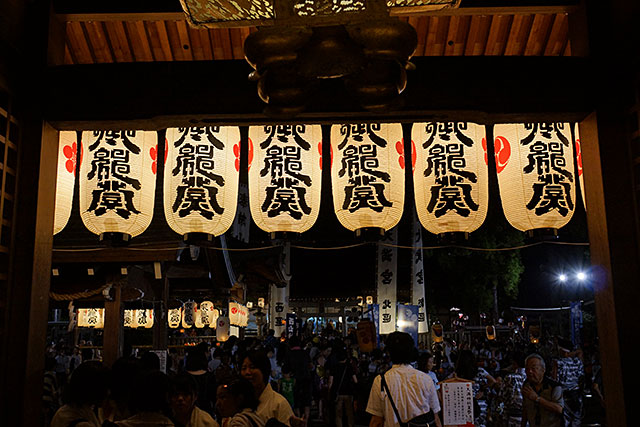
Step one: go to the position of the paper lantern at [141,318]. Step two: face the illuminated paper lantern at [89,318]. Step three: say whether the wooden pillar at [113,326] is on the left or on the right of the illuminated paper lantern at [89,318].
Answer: left

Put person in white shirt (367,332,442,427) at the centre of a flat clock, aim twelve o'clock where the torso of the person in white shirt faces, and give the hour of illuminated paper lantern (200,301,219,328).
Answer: The illuminated paper lantern is roughly at 11 o'clock from the person in white shirt.

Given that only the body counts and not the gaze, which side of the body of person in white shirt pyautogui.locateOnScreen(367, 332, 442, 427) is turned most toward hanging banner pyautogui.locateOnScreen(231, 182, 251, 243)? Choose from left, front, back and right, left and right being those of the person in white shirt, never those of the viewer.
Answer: front

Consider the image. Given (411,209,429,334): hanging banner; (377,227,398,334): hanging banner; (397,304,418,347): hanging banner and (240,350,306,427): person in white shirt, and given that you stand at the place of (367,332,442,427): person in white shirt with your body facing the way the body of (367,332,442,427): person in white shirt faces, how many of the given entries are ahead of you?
3

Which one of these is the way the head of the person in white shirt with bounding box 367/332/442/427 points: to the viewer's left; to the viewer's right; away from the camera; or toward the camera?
away from the camera

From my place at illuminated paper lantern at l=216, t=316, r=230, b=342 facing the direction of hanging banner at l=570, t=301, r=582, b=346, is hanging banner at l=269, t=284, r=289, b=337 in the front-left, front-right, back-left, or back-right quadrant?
front-left

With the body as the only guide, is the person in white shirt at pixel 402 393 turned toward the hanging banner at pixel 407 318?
yes

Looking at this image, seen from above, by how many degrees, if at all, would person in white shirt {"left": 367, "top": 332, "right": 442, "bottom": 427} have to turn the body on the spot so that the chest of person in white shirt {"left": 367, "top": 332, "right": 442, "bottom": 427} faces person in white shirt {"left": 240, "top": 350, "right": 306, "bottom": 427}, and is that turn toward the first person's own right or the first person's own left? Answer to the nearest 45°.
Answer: approximately 135° to the first person's own left

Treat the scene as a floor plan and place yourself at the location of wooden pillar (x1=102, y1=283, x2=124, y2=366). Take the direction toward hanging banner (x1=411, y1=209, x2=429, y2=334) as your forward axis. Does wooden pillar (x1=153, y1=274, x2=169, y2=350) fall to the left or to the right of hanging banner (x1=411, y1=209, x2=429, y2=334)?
left

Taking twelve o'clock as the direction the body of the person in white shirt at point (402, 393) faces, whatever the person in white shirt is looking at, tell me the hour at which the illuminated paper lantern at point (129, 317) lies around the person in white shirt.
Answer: The illuminated paper lantern is roughly at 11 o'clock from the person in white shirt.

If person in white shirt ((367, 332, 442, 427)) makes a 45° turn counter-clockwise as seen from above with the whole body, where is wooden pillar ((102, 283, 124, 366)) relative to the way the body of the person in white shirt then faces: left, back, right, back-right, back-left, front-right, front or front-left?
front

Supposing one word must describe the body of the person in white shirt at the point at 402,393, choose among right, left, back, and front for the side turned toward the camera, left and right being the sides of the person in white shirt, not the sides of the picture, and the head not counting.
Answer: back
